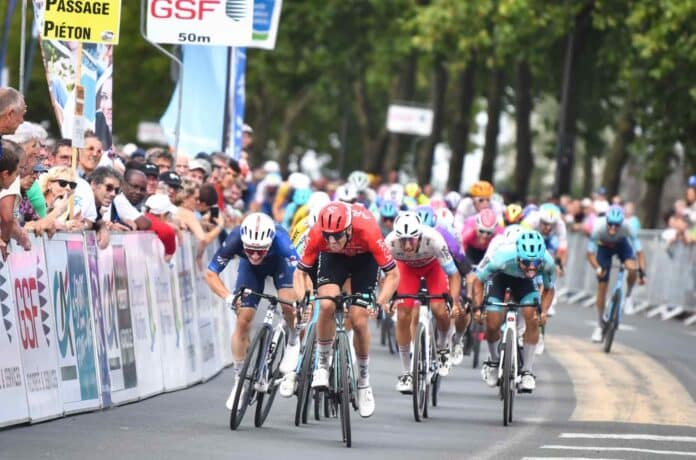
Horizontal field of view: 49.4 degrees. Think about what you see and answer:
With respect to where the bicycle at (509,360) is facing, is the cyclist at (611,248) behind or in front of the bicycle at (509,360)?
behind

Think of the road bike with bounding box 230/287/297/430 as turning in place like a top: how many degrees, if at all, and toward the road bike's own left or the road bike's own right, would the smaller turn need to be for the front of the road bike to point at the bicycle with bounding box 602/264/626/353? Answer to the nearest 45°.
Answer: approximately 135° to the road bike's own left

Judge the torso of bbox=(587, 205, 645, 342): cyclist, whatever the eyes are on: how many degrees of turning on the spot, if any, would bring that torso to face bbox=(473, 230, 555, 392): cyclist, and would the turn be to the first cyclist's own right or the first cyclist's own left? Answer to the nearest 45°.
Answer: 0° — they already face them
